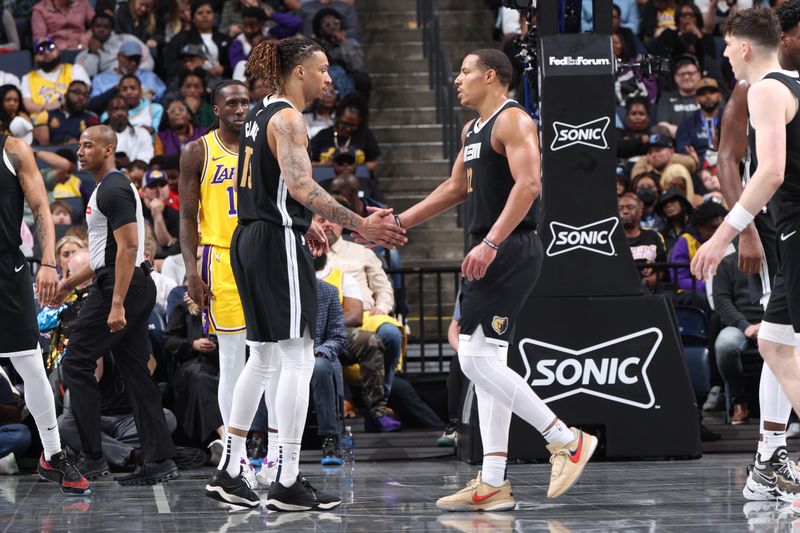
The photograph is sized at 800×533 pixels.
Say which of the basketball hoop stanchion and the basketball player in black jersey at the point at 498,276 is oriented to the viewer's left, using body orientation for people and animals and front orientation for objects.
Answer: the basketball player in black jersey

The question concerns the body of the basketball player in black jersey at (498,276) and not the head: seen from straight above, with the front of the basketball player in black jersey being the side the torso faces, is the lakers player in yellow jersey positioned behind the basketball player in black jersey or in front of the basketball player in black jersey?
in front

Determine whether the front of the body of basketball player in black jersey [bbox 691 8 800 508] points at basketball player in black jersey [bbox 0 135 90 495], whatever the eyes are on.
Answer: yes

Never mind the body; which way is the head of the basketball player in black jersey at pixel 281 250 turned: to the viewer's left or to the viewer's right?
to the viewer's right

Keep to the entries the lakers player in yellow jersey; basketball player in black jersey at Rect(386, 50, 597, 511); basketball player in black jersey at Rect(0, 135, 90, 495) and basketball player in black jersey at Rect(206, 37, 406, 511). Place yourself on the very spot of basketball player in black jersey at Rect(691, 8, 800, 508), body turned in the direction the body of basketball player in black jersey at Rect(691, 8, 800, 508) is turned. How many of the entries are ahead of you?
4

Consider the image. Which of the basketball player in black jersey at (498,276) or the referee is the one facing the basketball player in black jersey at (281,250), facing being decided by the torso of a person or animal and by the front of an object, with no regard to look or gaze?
the basketball player in black jersey at (498,276)

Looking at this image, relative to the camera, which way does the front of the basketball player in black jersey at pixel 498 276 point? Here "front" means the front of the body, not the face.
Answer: to the viewer's left

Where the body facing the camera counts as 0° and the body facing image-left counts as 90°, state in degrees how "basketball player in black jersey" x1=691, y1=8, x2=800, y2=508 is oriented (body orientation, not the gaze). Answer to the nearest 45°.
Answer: approximately 90°

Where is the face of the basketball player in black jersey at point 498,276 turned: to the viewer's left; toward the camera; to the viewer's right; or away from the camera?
to the viewer's left

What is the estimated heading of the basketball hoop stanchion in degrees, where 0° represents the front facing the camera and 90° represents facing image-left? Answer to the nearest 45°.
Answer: approximately 0°

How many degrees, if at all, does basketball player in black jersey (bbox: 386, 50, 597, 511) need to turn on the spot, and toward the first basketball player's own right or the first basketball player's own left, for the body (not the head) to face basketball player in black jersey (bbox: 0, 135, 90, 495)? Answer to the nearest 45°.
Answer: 0° — they already face them

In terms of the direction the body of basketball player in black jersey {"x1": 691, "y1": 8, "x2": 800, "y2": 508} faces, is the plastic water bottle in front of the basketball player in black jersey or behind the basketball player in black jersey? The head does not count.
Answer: in front

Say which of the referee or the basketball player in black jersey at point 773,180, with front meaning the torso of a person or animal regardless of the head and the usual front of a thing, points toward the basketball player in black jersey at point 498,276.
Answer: the basketball player in black jersey at point 773,180

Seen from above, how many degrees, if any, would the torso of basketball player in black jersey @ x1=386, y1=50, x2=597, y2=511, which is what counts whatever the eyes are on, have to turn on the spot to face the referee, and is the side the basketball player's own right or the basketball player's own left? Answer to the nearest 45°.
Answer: approximately 45° to the basketball player's own right

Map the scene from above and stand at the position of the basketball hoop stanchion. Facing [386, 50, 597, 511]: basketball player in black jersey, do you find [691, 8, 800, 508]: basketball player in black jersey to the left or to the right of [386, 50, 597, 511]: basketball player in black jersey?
left
